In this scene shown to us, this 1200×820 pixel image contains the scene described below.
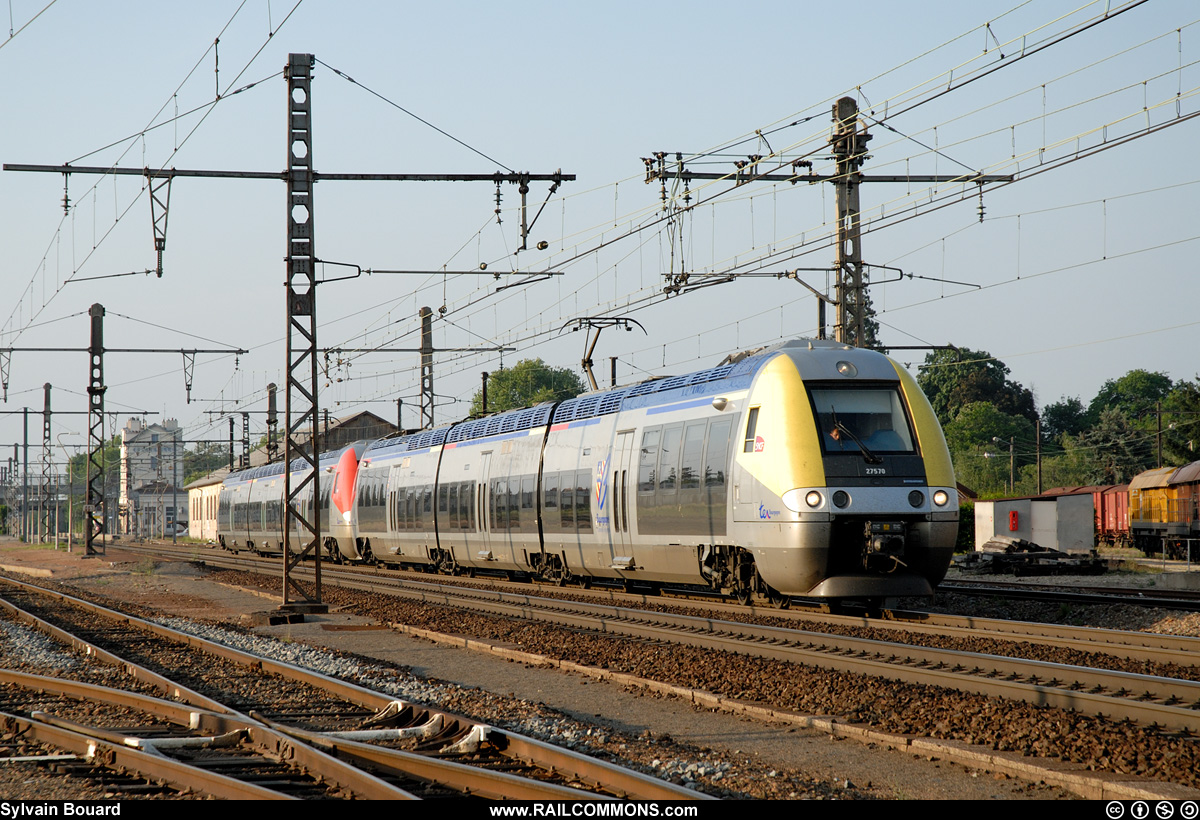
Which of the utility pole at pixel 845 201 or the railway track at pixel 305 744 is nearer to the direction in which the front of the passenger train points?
the railway track

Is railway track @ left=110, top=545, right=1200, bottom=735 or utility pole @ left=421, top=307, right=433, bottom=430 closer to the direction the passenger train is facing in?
the railway track

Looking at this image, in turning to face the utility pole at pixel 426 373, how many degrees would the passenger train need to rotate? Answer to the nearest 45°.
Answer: approximately 135° to its left

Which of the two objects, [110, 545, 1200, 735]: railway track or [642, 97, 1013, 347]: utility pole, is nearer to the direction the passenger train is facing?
the railway track

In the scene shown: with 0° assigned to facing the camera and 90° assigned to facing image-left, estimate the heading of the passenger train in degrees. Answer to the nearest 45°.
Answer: approximately 315°

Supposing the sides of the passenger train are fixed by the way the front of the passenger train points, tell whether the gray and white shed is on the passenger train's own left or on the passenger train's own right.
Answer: on the passenger train's own left
